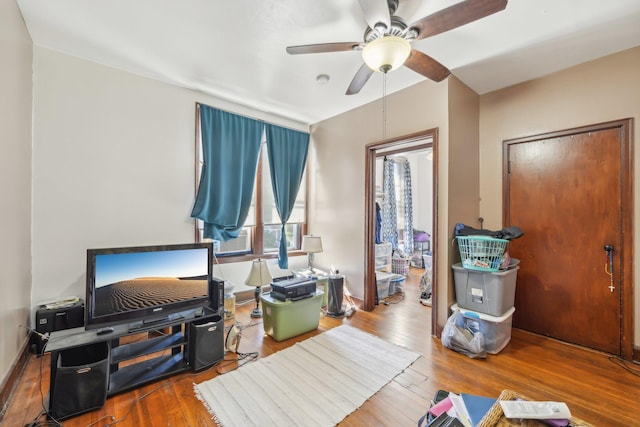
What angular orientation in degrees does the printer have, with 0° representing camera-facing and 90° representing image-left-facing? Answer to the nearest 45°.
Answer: approximately 315°

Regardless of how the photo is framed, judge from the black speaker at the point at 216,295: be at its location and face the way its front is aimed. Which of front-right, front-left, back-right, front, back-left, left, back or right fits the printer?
front-left

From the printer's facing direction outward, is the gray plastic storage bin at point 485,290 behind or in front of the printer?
in front

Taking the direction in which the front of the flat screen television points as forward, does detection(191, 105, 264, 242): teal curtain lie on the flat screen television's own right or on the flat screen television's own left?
on the flat screen television's own left

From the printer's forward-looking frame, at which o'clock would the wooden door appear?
The wooden door is roughly at 11 o'clock from the printer.

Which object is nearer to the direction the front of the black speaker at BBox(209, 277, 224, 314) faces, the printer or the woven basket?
the woven basket

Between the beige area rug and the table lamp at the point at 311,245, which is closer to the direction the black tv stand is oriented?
the beige area rug

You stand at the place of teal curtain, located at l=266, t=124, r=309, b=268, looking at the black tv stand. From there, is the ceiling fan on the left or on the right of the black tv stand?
left

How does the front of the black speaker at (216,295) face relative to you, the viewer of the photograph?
facing the viewer and to the right of the viewer

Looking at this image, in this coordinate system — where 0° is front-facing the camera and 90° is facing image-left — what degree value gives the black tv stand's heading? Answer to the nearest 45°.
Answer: approximately 315°

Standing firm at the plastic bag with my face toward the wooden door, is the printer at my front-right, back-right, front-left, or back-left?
back-left
